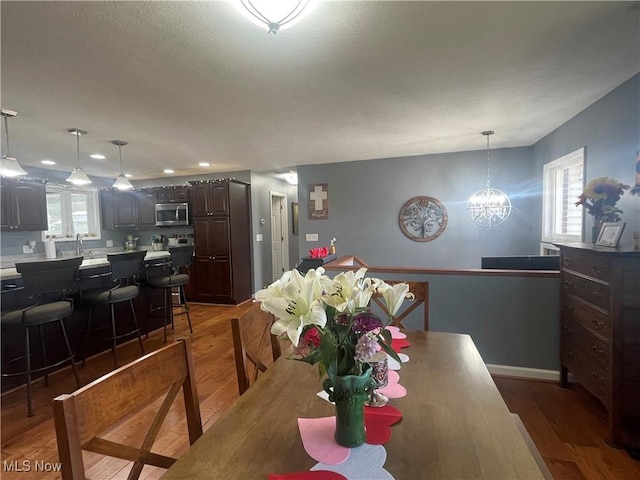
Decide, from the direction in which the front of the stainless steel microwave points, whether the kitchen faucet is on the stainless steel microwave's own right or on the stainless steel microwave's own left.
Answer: on the stainless steel microwave's own right

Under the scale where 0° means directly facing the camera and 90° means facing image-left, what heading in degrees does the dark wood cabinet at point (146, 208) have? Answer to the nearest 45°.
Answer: approximately 0°

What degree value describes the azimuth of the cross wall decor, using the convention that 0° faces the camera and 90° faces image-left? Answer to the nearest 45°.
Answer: approximately 0°

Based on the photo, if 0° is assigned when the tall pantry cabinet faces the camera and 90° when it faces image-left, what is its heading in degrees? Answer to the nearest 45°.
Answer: approximately 45°

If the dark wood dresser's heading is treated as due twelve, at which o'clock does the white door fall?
The white door is roughly at 2 o'clock from the dark wood dresser.

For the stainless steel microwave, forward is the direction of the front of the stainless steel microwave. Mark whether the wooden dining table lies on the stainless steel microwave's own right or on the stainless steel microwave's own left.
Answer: on the stainless steel microwave's own left

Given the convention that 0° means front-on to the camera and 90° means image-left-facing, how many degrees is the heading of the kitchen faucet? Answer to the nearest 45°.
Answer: approximately 315°

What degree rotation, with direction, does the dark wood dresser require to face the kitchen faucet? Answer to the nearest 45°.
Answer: approximately 45° to its right

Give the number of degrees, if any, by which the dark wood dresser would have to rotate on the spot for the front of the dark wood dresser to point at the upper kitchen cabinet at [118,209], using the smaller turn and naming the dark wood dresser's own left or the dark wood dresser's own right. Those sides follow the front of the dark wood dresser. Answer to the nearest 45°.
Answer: approximately 45° to the dark wood dresser's own right

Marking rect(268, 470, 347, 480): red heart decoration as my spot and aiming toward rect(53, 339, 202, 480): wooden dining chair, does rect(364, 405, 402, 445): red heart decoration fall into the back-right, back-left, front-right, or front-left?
back-right
